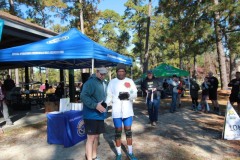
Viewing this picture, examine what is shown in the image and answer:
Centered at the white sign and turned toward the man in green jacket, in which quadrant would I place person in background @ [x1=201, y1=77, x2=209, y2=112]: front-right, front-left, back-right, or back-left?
back-right

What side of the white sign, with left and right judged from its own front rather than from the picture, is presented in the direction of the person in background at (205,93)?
back

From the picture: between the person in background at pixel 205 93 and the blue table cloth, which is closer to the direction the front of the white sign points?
the blue table cloth

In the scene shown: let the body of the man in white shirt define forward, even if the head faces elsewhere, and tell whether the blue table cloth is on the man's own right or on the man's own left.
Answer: on the man's own right

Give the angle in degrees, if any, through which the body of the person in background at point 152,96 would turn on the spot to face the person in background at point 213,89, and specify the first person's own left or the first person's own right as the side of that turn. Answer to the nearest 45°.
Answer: approximately 135° to the first person's own left

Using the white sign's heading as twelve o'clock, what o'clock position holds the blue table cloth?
The blue table cloth is roughly at 2 o'clock from the white sign.

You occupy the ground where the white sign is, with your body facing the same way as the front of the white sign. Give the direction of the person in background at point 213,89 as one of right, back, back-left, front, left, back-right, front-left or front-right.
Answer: back
